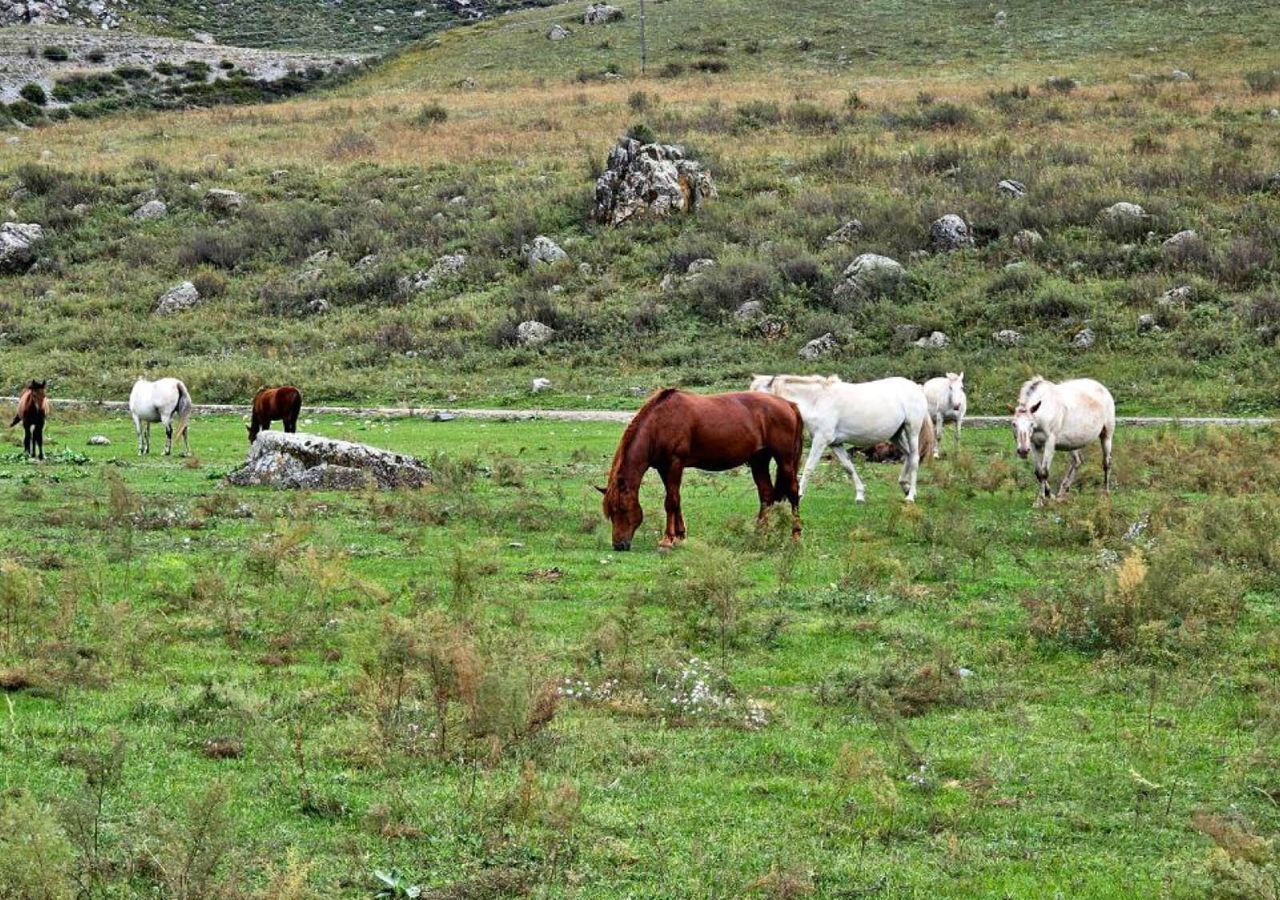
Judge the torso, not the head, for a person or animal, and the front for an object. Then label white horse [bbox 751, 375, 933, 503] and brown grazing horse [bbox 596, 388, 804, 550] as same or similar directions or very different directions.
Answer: same or similar directions

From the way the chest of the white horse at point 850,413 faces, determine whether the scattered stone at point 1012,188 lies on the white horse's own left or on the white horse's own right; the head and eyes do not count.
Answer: on the white horse's own right

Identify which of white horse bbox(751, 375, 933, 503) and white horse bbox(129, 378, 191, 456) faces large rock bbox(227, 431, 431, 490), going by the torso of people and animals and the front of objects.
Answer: white horse bbox(751, 375, 933, 503)

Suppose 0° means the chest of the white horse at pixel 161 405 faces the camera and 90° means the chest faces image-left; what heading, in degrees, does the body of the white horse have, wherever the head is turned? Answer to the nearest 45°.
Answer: approximately 135°

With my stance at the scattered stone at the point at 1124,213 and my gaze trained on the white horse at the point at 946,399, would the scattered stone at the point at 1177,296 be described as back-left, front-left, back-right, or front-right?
front-left

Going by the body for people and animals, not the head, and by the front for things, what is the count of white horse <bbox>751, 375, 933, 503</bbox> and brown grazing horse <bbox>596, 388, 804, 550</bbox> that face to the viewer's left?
2

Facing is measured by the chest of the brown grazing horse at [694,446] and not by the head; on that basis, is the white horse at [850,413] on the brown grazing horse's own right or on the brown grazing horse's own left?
on the brown grazing horse's own right

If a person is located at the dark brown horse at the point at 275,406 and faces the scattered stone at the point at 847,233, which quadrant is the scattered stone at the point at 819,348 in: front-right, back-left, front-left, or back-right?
front-right

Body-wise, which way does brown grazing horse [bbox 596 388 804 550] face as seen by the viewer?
to the viewer's left

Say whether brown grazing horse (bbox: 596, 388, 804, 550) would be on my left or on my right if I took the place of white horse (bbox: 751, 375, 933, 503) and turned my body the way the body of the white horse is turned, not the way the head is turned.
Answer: on my left

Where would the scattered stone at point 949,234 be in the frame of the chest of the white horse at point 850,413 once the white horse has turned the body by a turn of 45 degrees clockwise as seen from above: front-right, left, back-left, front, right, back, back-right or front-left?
front-right

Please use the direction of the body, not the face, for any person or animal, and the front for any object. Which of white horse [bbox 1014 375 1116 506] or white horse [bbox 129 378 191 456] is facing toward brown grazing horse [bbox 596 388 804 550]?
white horse [bbox 1014 375 1116 506]

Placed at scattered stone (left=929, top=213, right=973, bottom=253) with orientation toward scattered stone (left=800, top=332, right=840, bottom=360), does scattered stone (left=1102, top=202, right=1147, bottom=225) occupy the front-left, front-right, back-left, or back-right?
back-left

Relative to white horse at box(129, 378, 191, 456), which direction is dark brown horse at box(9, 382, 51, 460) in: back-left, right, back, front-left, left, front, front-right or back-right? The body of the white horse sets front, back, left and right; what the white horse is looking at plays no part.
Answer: left

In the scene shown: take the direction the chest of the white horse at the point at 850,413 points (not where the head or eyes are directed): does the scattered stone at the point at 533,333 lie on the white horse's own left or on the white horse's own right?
on the white horse's own right

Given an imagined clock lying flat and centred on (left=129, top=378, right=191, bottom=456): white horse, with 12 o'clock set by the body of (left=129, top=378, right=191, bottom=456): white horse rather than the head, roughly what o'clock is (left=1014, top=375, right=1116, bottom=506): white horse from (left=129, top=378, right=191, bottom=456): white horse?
(left=1014, top=375, right=1116, bottom=506): white horse is roughly at 6 o'clock from (left=129, top=378, right=191, bottom=456): white horse.

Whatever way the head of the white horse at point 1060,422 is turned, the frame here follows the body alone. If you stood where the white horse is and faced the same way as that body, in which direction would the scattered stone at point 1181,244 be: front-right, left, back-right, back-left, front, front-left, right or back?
back-right

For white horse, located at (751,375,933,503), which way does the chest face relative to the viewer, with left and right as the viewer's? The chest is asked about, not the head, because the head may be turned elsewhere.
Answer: facing to the left of the viewer
